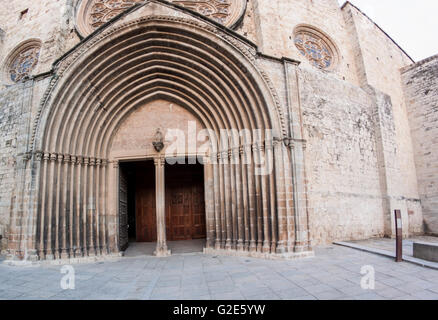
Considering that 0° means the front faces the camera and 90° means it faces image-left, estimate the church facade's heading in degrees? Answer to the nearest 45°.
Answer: approximately 0°
